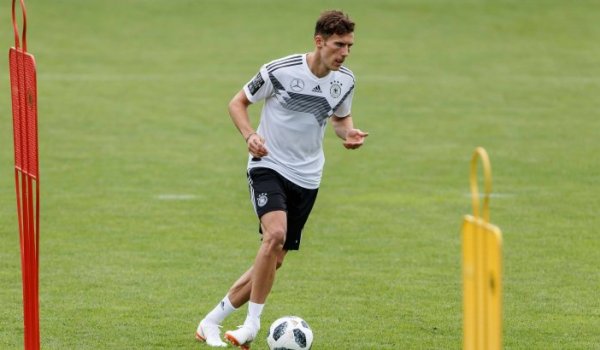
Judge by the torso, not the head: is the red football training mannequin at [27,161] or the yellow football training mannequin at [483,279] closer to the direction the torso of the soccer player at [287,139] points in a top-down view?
the yellow football training mannequin

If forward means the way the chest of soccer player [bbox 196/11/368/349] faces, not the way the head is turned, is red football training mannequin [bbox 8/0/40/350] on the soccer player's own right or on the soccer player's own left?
on the soccer player's own right

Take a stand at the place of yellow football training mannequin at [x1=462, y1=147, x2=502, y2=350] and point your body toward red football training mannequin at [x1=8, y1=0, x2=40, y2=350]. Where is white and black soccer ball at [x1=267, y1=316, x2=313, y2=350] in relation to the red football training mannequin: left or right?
right

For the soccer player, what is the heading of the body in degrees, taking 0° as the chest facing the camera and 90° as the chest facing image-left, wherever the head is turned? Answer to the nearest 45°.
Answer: approximately 315°
